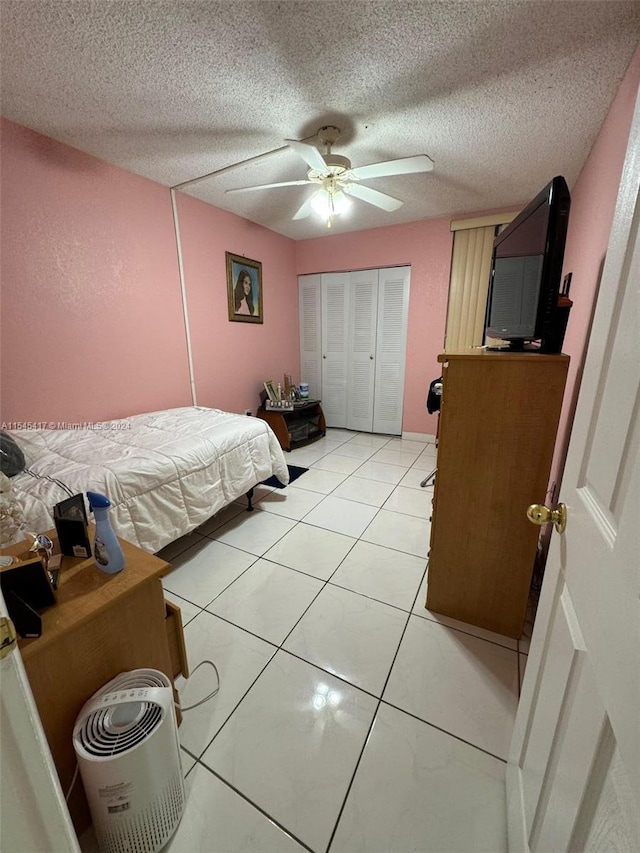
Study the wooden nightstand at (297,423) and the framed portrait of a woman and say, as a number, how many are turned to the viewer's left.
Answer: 0

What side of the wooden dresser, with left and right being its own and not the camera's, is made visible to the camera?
left

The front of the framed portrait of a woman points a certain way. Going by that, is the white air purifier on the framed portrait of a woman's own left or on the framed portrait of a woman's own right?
on the framed portrait of a woman's own right

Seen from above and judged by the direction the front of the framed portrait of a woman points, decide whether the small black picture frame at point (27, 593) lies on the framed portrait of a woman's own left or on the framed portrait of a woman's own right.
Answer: on the framed portrait of a woman's own right

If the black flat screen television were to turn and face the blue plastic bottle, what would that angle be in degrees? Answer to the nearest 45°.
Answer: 0° — it already faces it

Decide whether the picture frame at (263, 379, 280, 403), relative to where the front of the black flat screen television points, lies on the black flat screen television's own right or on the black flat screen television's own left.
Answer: on the black flat screen television's own right

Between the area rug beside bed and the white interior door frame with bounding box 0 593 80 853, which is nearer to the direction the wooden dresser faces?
the area rug beside bed

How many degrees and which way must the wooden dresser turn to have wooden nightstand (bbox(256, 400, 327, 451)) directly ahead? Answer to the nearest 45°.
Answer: approximately 45° to its right

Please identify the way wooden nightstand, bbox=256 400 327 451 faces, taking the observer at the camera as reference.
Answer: facing the viewer and to the right of the viewer

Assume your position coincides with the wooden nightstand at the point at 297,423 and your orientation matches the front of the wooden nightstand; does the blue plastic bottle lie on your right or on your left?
on your right

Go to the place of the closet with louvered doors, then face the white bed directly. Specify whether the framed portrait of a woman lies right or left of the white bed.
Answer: right
